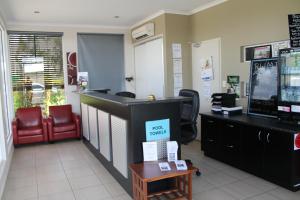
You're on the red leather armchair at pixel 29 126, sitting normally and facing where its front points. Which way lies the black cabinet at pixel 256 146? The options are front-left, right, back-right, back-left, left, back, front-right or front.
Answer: front-left

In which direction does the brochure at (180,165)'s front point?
toward the camera

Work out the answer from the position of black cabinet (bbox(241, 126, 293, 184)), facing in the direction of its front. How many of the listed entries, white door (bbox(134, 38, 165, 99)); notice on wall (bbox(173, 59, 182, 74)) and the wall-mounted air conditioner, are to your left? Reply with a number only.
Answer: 0

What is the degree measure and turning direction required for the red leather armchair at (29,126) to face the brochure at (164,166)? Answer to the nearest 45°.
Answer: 0° — it already faces it

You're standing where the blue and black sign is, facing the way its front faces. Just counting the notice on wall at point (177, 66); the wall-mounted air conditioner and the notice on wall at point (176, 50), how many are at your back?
3

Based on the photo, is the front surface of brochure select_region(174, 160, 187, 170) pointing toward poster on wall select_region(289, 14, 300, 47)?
no

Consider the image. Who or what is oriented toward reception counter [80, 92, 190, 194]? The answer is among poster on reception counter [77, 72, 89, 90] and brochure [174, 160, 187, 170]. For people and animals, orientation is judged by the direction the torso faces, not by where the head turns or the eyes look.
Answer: the poster on reception counter

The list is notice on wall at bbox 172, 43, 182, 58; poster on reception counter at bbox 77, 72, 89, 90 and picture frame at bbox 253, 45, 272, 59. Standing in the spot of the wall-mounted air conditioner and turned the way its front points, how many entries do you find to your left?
2

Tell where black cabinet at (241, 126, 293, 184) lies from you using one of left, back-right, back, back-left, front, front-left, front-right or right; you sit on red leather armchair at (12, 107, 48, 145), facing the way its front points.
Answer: front-left

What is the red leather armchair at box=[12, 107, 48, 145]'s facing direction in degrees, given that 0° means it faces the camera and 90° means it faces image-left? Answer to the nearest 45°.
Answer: approximately 0°

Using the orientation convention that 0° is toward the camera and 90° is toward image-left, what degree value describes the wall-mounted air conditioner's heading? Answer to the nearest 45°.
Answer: approximately 45°

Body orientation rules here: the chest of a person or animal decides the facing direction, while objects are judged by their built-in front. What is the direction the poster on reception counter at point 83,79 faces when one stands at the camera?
facing the viewer

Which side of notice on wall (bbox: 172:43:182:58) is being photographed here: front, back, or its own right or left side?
front

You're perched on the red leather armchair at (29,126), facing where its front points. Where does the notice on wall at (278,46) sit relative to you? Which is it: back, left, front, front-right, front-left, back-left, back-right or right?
front-left

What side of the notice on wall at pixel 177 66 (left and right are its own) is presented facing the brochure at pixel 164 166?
front

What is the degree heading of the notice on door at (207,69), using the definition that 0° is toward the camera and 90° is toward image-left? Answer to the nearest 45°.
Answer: approximately 45°
